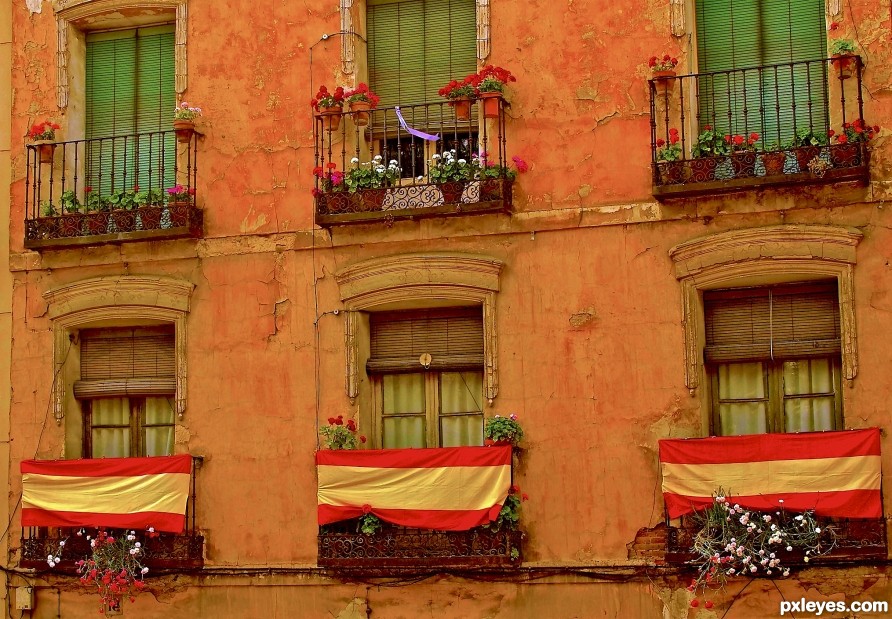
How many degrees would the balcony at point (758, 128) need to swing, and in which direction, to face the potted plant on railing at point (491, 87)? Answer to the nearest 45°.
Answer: approximately 90° to its right

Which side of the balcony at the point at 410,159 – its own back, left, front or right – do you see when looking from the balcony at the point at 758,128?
left

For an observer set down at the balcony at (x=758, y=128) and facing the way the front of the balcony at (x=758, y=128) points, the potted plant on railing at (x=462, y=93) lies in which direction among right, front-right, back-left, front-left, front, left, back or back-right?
right

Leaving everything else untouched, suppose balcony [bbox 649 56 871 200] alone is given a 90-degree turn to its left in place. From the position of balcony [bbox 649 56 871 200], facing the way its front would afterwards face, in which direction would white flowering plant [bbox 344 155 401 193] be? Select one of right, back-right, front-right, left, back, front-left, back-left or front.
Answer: back

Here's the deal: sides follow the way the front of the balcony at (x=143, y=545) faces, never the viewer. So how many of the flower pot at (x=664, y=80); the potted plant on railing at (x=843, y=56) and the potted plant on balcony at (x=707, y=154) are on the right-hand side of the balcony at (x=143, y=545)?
0

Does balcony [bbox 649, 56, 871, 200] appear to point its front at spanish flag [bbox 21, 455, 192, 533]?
no

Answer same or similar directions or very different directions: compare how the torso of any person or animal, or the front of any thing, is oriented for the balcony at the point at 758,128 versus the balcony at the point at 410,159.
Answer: same or similar directions

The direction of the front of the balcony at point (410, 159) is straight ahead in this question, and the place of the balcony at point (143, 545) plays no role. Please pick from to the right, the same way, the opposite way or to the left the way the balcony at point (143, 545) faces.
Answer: the same way

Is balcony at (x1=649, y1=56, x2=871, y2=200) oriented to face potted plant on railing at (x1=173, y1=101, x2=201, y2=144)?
no

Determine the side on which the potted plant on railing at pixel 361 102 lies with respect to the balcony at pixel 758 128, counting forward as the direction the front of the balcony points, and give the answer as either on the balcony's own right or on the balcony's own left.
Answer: on the balcony's own right

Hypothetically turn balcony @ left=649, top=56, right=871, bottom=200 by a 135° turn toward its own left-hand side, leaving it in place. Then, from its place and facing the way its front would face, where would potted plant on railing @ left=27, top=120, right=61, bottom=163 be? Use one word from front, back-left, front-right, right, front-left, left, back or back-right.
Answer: back-left

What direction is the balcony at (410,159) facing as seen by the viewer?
toward the camera

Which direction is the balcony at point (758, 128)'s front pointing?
toward the camera

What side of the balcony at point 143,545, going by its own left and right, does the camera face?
front

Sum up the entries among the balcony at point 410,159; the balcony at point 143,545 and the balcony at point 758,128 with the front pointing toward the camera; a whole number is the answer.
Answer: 3

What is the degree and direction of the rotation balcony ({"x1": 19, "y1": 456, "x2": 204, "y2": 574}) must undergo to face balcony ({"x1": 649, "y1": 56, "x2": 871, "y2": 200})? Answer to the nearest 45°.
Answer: approximately 45° to its left
